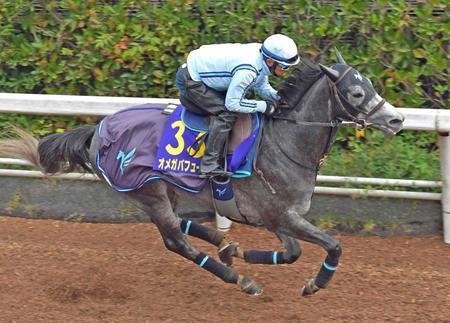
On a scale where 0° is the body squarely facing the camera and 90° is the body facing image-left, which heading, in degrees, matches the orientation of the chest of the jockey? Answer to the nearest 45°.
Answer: approximately 270°

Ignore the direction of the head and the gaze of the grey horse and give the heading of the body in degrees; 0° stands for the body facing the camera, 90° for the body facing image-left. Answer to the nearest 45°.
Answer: approximately 270°
